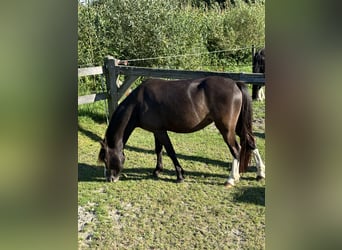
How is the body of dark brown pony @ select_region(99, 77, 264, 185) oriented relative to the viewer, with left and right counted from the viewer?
facing to the left of the viewer

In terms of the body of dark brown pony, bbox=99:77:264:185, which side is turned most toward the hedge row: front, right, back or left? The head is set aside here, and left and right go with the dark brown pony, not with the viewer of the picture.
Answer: right

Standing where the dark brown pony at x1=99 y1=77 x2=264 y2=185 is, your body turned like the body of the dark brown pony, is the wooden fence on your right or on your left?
on your right
